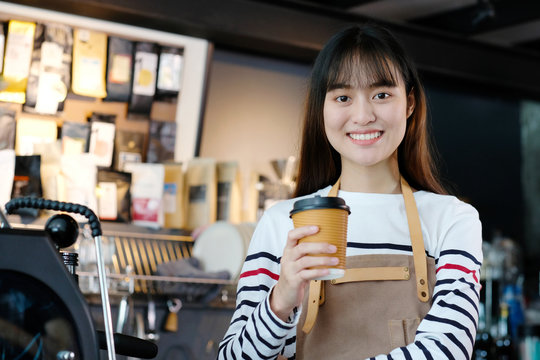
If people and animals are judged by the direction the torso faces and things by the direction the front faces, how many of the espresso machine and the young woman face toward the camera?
1

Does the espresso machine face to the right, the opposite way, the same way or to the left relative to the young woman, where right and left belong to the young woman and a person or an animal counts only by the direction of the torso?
to the left

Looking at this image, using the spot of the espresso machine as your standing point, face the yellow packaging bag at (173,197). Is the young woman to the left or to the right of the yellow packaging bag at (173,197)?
right

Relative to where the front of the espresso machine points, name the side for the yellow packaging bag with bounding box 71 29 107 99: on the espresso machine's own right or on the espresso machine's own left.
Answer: on the espresso machine's own left

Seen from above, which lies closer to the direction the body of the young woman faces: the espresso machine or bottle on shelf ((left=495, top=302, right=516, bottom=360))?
the espresso machine

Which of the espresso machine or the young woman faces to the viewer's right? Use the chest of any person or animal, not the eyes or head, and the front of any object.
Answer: the espresso machine

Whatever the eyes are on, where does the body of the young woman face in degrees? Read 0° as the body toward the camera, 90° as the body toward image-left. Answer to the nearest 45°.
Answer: approximately 0°

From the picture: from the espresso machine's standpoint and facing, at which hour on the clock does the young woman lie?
The young woman is roughly at 11 o'clock from the espresso machine.

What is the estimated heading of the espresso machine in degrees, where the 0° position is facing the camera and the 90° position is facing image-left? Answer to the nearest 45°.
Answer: approximately 270°

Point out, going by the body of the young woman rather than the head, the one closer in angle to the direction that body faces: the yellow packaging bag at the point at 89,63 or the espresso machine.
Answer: the espresso machine
